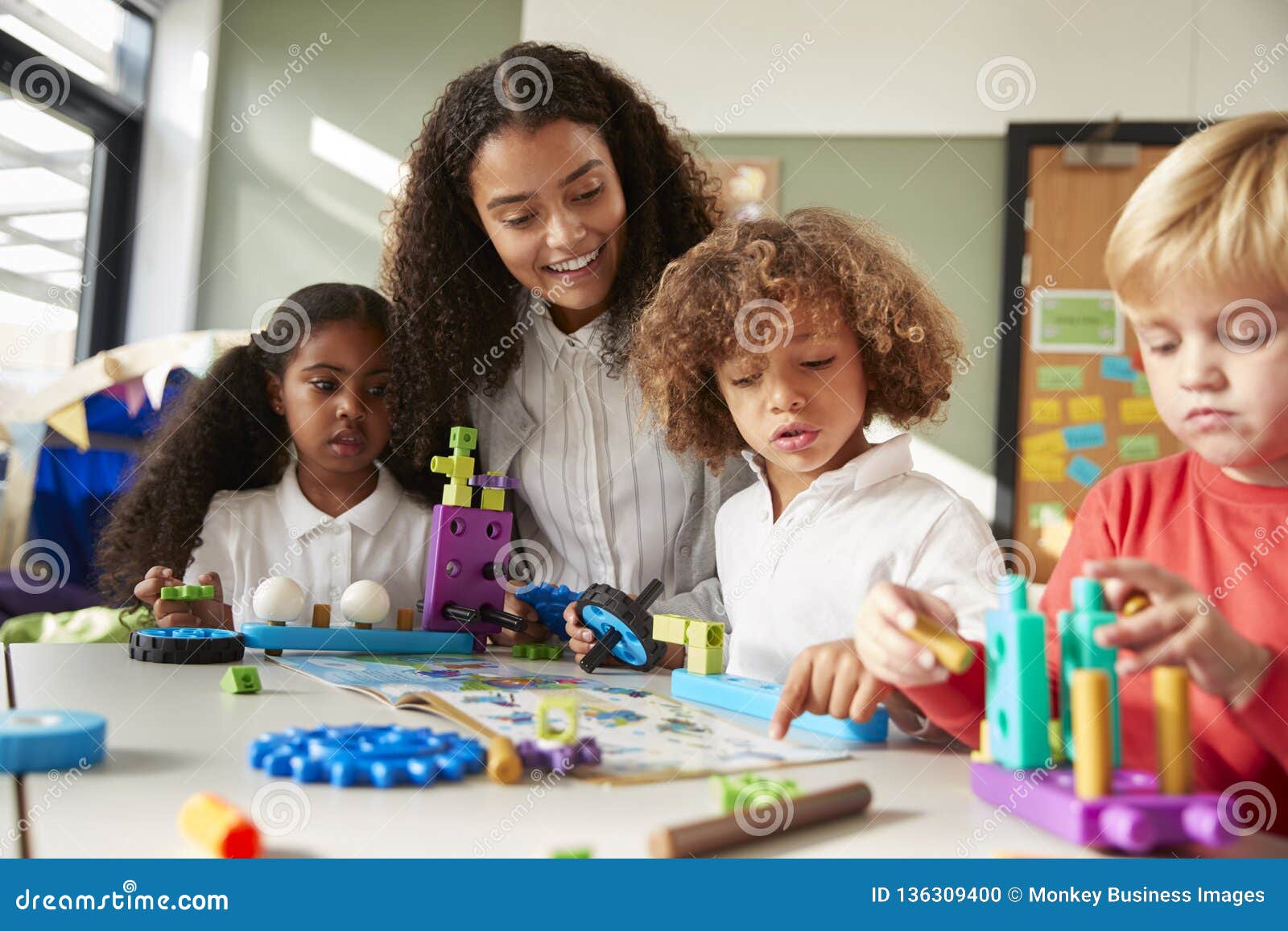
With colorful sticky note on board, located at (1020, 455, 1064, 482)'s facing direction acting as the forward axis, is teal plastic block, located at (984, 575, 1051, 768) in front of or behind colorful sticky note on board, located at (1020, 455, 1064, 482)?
in front

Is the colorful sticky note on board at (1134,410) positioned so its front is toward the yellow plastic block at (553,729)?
yes

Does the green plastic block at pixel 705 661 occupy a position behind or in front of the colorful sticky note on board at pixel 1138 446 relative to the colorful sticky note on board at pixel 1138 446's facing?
in front

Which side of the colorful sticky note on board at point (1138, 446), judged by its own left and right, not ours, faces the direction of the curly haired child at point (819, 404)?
front

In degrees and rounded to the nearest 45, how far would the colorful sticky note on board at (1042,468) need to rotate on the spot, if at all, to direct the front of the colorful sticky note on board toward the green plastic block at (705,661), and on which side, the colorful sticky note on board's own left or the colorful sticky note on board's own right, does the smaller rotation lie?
0° — it already faces it

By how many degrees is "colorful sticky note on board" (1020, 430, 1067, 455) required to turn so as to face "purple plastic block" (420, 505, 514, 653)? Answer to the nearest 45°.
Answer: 0° — it already faces it

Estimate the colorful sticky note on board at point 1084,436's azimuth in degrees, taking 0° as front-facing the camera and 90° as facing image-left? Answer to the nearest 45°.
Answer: approximately 0°

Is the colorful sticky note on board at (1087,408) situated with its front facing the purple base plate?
yes

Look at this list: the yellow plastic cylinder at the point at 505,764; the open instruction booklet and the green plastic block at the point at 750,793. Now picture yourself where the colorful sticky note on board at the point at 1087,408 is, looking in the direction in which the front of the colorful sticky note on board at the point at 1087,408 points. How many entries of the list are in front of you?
3
